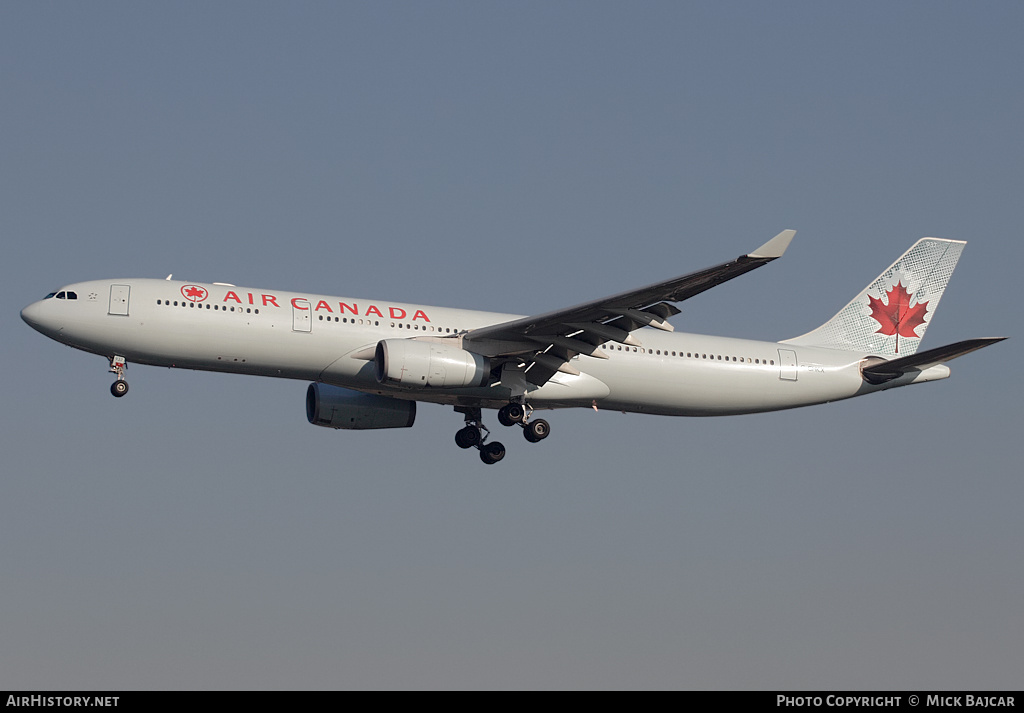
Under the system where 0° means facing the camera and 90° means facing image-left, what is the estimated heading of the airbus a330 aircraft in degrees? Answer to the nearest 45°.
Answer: approximately 90°
